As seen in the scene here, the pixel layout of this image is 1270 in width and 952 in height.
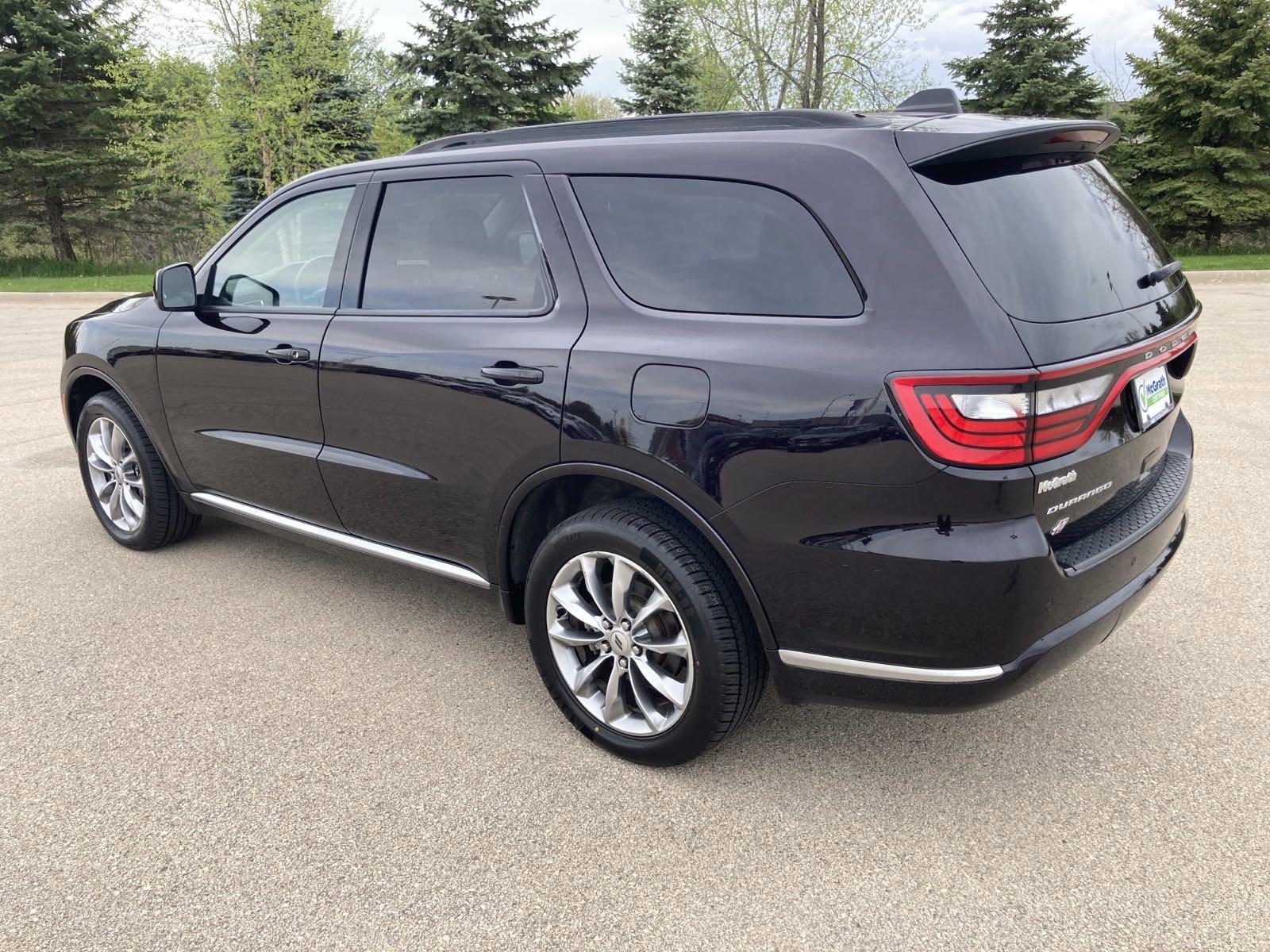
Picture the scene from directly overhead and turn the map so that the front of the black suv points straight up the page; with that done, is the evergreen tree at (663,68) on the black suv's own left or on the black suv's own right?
on the black suv's own right

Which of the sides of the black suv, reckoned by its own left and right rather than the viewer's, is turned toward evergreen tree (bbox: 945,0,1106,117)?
right

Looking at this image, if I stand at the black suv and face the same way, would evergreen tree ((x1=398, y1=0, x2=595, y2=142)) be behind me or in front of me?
in front

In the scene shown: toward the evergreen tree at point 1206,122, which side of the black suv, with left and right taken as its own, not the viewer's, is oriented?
right

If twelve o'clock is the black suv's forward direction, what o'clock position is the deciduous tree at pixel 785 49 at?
The deciduous tree is roughly at 2 o'clock from the black suv.

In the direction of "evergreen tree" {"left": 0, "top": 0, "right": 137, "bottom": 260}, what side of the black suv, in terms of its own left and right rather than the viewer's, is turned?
front

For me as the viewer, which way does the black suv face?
facing away from the viewer and to the left of the viewer
